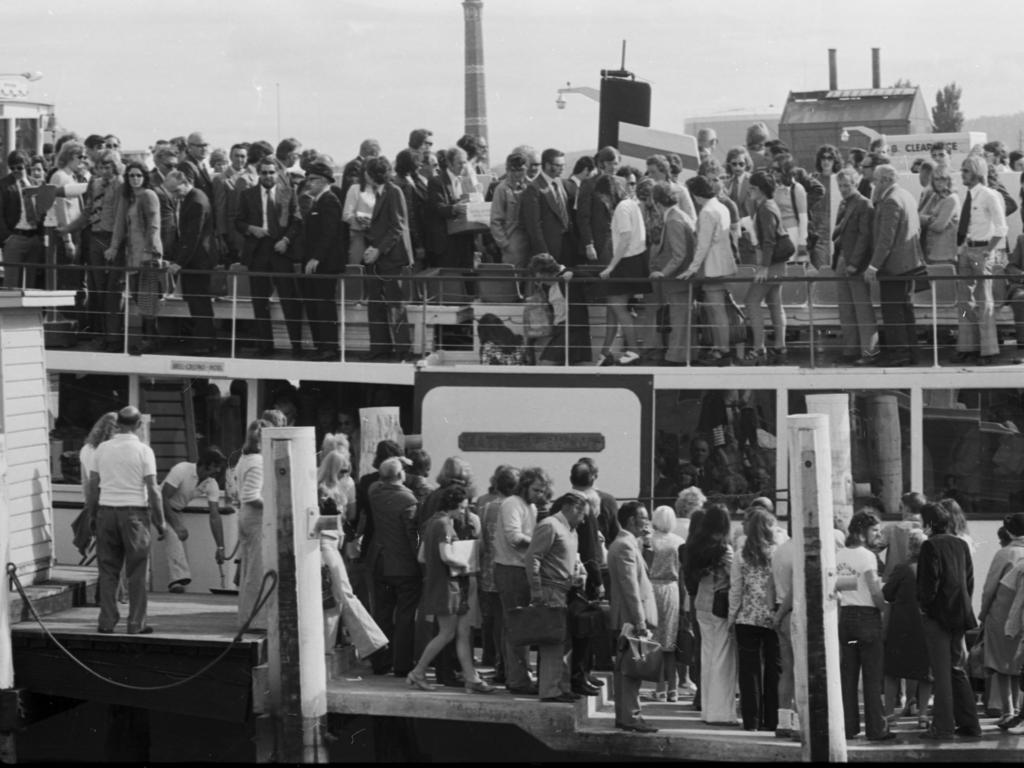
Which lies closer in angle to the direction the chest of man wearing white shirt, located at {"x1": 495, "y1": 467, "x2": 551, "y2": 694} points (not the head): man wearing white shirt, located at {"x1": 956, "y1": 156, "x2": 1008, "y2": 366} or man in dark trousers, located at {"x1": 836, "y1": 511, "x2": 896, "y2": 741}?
the man in dark trousers

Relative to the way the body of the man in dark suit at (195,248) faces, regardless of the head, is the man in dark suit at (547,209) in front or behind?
behind

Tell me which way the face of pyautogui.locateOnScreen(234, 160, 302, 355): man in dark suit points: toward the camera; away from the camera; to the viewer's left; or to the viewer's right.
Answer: toward the camera

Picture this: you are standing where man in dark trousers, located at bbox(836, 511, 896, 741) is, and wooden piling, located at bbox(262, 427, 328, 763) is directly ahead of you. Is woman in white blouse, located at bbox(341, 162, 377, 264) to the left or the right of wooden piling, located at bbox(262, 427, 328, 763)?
right

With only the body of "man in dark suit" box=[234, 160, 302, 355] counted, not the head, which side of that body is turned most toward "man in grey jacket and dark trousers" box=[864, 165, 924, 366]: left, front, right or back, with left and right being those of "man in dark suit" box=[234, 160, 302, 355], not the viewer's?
left

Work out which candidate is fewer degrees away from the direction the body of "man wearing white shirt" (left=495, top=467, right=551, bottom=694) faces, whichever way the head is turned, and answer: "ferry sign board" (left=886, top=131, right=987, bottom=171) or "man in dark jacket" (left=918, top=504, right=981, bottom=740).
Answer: the man in dark jacket

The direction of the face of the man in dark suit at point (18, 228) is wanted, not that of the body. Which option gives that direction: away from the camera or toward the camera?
toward the camera

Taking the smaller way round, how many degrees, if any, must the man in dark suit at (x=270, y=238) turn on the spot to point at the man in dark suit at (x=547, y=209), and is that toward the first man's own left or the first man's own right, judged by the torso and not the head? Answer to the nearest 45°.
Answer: approximately 90° to the first man's own left

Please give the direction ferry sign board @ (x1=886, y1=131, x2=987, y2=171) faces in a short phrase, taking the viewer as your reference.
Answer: facing the viewer

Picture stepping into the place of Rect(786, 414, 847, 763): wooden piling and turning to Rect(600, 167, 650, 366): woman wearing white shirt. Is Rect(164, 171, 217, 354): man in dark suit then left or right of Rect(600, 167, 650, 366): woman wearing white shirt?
left
